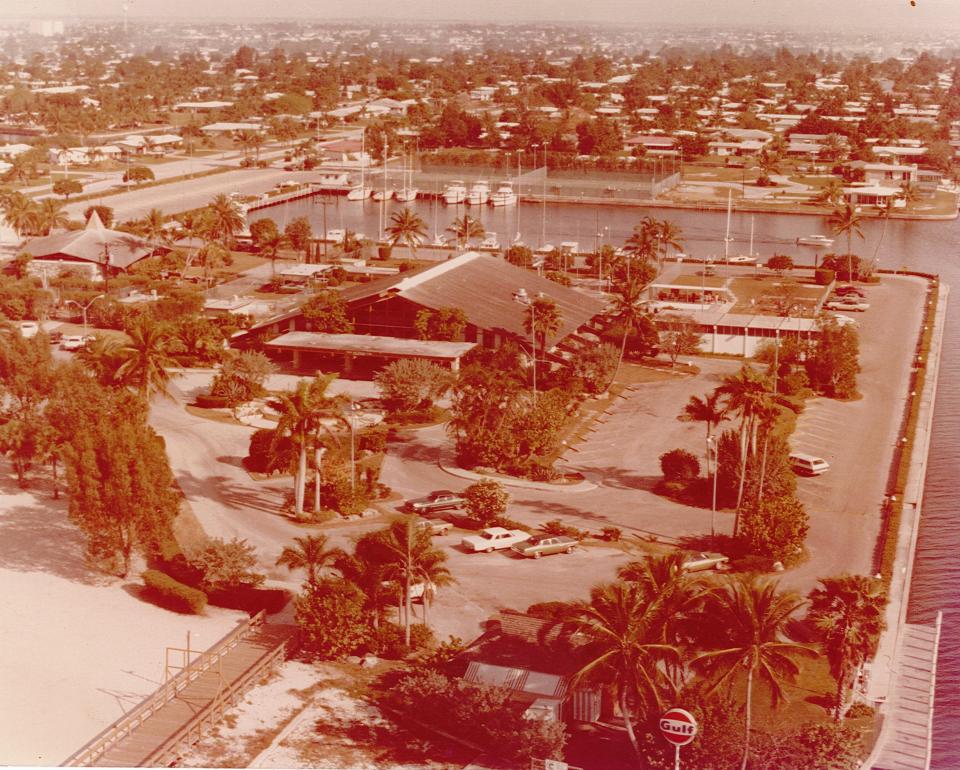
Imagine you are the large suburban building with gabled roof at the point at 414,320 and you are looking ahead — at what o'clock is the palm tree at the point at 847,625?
The palm tree is roughly at 10 o'clock from the large suburban building with gabled roof.

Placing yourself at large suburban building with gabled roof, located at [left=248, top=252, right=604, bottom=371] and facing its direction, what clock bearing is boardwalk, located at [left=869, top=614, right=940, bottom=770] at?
The boardwalk is roughly at 10 o'clock from the large suburban building with gabled roof.

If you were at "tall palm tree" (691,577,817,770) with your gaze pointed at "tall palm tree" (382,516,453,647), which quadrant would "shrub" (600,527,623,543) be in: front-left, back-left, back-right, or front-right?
front-right

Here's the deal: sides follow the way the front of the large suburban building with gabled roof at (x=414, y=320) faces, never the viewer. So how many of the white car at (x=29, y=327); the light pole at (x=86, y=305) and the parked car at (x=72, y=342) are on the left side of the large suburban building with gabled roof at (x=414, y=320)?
0

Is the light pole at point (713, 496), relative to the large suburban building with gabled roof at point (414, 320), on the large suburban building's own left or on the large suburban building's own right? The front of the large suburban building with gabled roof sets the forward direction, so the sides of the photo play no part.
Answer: on the large suburban building's own left

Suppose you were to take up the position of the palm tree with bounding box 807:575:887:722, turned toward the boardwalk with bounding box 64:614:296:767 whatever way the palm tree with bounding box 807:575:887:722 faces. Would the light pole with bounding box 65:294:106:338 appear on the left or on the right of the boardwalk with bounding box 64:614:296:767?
right

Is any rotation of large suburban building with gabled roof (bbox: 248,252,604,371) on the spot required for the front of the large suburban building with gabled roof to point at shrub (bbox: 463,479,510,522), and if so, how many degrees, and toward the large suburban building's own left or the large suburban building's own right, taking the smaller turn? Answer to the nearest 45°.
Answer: approximately 45° to the large suburban building's own left

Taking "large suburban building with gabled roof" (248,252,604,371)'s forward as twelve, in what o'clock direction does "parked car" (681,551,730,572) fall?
The parked car is roughly at 10 o'clock from the large suburban building with gabled roof.

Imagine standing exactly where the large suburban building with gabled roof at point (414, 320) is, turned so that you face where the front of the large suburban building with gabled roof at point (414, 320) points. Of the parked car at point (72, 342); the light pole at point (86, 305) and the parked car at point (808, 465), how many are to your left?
1

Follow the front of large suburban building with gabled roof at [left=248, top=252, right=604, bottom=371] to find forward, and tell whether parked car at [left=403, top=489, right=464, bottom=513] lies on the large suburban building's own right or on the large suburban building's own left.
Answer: on the large suburban building's own left

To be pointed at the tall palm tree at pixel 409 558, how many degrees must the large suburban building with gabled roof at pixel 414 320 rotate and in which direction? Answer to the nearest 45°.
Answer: approximately 45° to its left

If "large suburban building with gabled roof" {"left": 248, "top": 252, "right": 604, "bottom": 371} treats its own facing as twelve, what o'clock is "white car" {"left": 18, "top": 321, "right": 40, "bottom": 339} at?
The white car is roughly at 2 o'clock from the large suburban building with gabled roof.

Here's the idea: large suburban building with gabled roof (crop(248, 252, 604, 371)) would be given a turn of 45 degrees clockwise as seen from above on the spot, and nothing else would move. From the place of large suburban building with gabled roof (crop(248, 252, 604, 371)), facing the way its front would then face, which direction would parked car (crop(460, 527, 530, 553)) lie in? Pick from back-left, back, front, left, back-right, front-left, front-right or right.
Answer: left

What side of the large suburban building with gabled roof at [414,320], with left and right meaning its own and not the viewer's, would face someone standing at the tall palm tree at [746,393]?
left

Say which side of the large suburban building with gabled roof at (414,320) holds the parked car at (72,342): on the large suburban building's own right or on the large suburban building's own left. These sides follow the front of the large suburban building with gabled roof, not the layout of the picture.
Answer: on the large suburban building's own right

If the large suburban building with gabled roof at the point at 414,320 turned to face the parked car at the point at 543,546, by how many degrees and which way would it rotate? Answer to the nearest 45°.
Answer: approximately 45° to its left

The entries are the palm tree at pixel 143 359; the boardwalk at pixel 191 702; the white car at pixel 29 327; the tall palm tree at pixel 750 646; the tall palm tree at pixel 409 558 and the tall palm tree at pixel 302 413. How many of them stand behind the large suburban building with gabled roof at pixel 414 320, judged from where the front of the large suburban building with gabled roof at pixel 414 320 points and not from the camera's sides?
0

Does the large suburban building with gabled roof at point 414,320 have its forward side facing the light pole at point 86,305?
no

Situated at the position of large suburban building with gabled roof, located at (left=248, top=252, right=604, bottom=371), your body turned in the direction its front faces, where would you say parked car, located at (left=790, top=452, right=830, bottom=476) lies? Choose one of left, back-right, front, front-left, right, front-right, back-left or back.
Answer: left

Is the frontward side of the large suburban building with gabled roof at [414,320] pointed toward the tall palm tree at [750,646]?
no
